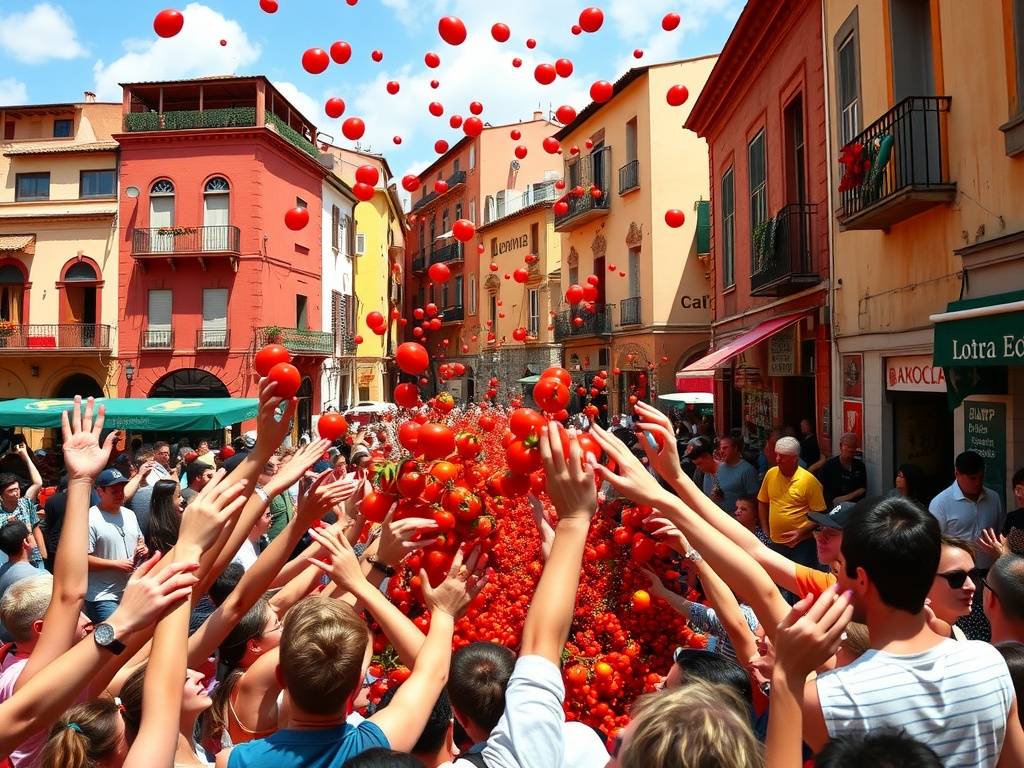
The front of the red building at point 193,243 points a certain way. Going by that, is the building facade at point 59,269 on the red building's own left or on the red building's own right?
on the red building's own right

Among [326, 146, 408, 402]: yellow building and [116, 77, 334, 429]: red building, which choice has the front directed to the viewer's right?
the yellow building

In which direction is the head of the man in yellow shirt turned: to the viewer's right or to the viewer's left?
to the viewer's left

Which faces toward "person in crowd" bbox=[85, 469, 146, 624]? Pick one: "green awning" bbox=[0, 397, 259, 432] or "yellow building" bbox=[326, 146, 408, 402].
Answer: the green awning

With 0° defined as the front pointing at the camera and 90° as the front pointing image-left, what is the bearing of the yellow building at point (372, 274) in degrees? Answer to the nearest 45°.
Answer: approximately 270°

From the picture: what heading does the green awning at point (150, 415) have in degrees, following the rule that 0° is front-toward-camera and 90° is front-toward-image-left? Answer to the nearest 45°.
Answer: approximately 0°

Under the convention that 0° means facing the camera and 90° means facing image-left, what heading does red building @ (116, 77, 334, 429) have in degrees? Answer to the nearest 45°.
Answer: approximately 0°

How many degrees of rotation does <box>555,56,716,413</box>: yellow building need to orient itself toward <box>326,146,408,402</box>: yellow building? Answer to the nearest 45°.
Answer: approximately 90° to its right

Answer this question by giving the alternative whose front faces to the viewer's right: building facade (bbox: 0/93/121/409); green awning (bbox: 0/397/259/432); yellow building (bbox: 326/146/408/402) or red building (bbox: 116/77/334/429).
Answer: the yellow building

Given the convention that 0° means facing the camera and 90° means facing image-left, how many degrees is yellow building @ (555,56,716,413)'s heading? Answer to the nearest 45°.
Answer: approximately 45°

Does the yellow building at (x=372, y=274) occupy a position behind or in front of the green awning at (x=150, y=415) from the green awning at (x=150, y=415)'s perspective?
behind

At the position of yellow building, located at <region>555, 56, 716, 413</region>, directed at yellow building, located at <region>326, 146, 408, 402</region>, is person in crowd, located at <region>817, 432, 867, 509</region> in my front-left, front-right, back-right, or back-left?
back-left

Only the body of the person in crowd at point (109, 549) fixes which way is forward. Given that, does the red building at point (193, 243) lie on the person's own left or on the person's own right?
on the person's own left

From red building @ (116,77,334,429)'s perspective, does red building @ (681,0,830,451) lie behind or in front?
in front

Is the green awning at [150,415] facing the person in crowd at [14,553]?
yes
